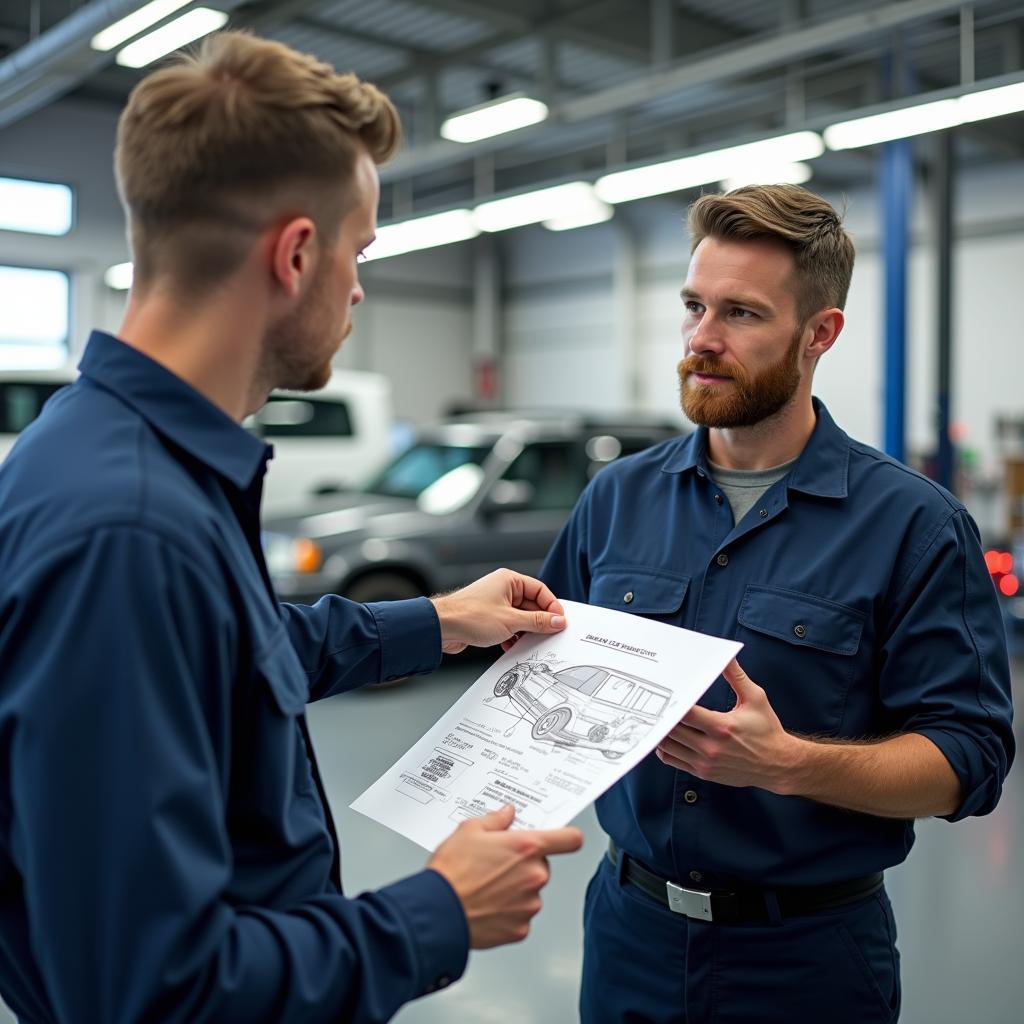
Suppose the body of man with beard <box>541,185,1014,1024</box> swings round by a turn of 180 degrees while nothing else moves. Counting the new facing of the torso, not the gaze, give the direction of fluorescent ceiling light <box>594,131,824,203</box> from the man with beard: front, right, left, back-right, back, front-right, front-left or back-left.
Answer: front-left

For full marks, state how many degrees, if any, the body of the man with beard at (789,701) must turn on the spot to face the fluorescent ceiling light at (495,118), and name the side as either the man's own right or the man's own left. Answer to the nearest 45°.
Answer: approximately 135° to the man's own right

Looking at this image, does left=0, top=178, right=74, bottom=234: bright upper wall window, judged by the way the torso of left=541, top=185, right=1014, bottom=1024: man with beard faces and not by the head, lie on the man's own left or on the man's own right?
on the man's own right

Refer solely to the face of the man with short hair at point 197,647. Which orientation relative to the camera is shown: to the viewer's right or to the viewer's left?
to the viewer's right

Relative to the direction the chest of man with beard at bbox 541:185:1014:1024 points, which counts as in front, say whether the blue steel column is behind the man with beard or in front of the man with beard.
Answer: behind

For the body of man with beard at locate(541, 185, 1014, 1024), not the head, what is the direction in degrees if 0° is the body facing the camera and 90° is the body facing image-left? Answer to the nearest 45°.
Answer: approximately 45°

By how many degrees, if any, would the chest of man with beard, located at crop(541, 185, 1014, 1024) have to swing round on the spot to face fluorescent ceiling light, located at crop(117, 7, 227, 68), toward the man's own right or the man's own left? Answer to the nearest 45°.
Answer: approximately 90° to the man's own right

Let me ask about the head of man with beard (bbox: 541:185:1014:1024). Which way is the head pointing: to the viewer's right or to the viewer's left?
to the viewer's left

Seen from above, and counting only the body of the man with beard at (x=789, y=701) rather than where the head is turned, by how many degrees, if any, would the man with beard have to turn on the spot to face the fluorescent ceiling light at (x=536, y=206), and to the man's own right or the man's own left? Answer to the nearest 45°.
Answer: approximately 135° to the man's own right
